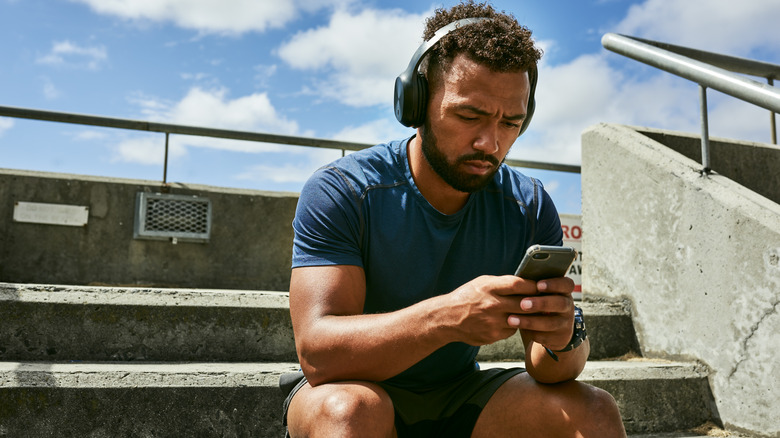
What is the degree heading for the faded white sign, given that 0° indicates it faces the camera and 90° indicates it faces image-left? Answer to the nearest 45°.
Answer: approximately 0°

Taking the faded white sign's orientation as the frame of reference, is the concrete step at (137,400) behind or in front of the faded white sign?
in front

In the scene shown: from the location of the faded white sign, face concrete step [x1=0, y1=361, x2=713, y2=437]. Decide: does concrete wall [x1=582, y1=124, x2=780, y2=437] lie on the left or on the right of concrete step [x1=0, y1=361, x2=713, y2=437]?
left

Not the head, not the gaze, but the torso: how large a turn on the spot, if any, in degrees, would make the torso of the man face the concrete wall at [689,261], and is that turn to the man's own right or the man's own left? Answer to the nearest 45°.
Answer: approximately 90° to the man's own left

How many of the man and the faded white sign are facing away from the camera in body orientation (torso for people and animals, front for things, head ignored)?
0

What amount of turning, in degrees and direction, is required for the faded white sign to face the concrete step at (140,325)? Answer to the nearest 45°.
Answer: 0° — it already faces it

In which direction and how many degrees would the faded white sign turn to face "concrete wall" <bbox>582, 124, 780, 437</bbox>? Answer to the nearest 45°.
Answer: approximately 45° to its left

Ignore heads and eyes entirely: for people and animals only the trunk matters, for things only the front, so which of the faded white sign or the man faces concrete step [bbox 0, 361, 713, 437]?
the faded white sign

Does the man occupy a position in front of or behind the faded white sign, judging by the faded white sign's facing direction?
in front
